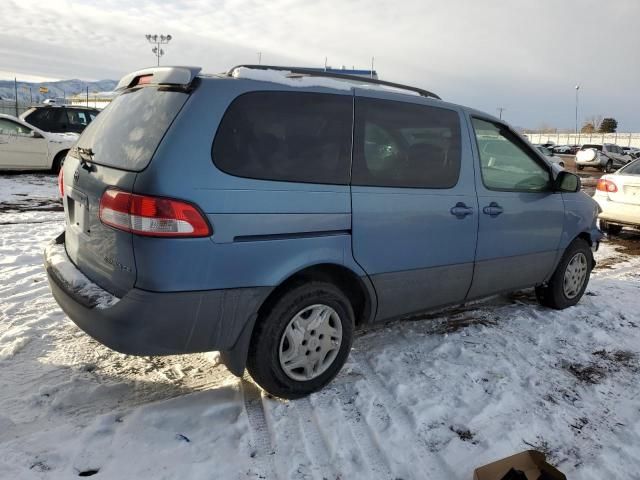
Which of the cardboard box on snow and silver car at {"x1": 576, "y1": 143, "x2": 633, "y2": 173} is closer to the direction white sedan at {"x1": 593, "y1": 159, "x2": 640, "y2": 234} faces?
the silver car

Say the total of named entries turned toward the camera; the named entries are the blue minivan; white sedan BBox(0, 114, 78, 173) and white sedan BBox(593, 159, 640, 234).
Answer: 0

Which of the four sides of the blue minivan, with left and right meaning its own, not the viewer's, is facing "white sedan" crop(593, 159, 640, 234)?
front

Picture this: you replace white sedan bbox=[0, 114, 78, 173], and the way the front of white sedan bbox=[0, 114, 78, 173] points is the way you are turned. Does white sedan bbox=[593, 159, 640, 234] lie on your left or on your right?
on your right

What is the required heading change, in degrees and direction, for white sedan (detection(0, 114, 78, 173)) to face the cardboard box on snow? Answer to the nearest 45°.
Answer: approximately 90° to its right

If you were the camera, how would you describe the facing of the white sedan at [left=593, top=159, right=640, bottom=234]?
facing away from the viewer and to the right of the viewer

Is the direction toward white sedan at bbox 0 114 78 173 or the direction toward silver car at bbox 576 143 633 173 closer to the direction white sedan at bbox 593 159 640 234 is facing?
the silver car

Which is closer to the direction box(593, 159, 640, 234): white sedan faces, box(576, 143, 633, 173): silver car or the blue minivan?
the silver car

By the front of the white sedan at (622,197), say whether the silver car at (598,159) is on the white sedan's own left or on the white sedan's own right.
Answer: on the white sedan's own left

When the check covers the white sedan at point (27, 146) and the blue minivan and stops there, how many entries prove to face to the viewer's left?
0

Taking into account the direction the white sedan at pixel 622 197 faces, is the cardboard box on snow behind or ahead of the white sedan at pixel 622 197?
behind

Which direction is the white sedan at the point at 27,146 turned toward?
to the viewer's right

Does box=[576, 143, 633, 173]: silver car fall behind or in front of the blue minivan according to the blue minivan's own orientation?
in front

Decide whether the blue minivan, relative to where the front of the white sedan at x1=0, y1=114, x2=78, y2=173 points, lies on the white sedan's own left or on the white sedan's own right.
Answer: on the white sedan's own right

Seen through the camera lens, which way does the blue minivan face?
facing away from the viewer and to the right of the viewer
